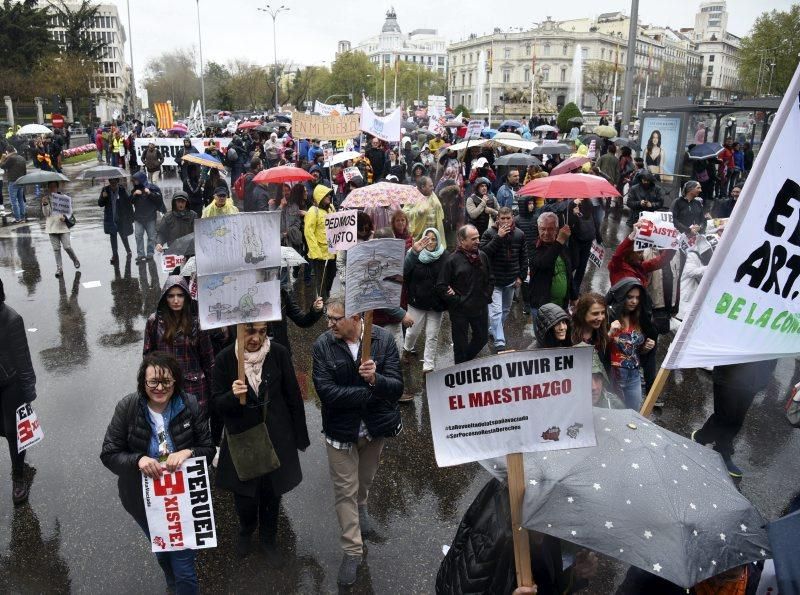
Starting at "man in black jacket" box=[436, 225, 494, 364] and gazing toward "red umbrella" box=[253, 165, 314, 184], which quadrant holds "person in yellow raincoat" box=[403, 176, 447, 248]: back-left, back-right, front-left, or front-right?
front-right

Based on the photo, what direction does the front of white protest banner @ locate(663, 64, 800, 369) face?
toward the camera

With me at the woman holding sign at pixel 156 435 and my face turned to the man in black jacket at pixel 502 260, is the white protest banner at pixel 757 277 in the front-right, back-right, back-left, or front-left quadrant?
front-right

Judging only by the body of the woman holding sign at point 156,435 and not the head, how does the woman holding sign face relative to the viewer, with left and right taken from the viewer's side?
facing the viewer

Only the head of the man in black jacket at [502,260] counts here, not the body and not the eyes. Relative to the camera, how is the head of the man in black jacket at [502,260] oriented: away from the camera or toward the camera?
toward the camera

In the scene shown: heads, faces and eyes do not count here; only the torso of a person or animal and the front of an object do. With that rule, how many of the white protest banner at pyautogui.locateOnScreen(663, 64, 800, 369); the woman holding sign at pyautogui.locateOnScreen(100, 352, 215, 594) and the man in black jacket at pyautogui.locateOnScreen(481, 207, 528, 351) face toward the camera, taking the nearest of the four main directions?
3

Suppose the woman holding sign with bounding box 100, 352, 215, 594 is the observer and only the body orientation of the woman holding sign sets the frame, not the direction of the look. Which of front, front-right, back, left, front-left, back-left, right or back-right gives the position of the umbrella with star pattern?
front-left

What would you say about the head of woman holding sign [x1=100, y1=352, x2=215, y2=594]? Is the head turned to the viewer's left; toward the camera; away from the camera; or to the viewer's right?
toward the camera

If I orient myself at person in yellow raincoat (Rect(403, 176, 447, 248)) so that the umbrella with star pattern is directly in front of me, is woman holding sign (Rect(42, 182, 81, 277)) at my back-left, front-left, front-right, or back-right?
back-right

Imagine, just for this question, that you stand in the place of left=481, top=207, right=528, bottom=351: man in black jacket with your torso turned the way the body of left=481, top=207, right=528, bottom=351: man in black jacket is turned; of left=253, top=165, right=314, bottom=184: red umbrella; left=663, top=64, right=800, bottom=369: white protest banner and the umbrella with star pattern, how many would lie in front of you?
2

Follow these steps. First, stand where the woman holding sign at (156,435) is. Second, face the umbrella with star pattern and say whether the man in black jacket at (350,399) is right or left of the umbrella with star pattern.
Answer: left

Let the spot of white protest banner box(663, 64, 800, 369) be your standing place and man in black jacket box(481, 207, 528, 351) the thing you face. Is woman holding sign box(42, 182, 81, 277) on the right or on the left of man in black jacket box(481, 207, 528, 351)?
left

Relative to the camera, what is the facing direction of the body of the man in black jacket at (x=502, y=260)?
toward the camera

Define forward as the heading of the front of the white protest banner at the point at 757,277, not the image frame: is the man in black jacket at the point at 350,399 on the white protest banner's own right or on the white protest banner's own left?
on the white protest banner's own right

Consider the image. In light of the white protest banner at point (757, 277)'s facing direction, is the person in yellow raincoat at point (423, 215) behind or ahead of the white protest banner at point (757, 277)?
behind

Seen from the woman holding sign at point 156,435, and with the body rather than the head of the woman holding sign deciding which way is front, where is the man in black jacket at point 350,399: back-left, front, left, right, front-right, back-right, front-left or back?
left

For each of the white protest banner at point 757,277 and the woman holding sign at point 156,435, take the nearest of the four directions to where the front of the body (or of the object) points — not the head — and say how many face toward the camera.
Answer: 2
